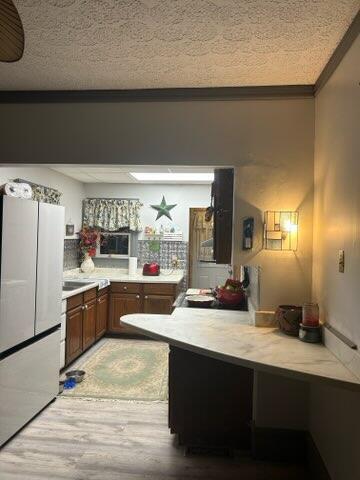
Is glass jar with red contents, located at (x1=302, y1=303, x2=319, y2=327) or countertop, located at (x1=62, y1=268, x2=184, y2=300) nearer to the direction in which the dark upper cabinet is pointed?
the countertop

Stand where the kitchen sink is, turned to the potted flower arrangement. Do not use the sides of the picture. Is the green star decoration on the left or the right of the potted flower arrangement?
right

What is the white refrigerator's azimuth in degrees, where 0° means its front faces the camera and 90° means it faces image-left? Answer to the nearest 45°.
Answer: approximately 315°

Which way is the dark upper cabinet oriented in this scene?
to the viewer's left

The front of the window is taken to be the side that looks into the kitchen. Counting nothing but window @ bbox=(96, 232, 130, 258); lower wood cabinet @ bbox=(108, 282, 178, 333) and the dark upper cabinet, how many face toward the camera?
2

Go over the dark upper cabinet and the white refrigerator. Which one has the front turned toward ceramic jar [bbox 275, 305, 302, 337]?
the white refrigerator

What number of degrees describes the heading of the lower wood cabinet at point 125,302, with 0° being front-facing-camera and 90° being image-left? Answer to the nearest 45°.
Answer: approximately 315°

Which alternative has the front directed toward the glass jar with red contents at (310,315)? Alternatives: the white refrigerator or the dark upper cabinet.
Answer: the white refrigerator

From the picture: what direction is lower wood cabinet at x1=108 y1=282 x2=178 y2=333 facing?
toward the camera

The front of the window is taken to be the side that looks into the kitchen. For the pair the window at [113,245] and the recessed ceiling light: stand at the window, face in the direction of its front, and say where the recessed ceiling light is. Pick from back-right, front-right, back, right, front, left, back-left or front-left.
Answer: front-left
